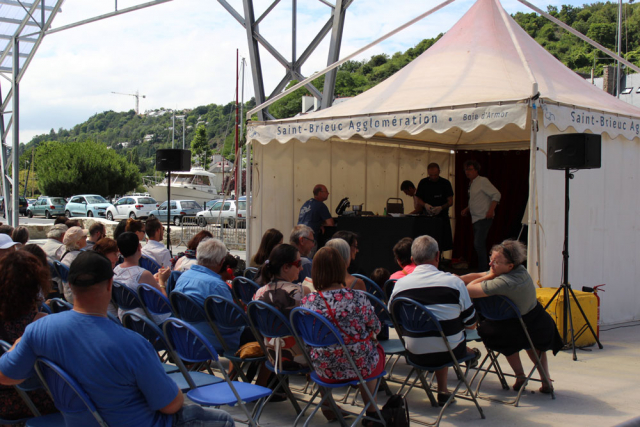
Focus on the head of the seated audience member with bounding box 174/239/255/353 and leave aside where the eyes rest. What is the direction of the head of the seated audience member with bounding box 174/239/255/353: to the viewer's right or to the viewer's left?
to the viewer's right

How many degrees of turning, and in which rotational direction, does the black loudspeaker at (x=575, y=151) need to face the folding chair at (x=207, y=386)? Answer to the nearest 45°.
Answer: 0° — it already faces it

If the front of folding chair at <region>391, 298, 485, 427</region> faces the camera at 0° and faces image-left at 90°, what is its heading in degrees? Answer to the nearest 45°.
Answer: approximately 225°

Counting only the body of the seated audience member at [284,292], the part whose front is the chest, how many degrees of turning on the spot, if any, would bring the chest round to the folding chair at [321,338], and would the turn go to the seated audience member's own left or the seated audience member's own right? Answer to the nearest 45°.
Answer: approximately 90° to the seated audience member's own right

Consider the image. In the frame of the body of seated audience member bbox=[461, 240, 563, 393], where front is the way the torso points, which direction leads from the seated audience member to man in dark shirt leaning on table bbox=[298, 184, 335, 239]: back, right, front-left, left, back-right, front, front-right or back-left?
front-right

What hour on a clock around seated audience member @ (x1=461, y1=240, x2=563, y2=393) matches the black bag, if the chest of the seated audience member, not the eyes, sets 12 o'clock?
The black bag is roughly at 10 o'clock from the seated audience member.

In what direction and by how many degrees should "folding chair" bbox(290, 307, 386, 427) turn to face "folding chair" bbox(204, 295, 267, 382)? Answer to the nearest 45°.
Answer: approximately 90° to its left

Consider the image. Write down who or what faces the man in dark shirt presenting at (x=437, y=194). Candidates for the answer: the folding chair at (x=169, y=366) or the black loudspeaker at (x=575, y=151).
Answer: the folding chair

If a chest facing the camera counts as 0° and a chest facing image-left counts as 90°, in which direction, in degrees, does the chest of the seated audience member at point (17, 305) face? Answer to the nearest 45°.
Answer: approximately 225°

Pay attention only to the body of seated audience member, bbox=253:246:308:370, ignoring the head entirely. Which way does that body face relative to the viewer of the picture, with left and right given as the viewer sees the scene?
facing away from the viewer and to the right of the viewer

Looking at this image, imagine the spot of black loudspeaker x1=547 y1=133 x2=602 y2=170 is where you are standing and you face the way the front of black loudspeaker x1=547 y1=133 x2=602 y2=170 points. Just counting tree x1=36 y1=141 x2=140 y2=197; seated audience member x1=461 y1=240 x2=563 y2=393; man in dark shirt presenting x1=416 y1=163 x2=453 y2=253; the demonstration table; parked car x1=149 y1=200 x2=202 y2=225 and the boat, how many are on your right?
5

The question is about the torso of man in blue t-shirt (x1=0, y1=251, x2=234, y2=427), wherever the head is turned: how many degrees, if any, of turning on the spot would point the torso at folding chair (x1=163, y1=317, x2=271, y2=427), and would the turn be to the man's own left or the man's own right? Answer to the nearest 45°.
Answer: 0° — they already face it

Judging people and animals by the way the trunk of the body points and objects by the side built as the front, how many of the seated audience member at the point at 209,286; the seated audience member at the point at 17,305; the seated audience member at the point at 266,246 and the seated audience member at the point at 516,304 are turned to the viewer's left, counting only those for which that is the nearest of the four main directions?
1

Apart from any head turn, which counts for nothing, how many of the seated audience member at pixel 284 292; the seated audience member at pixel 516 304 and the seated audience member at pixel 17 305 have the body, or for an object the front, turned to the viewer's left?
1
